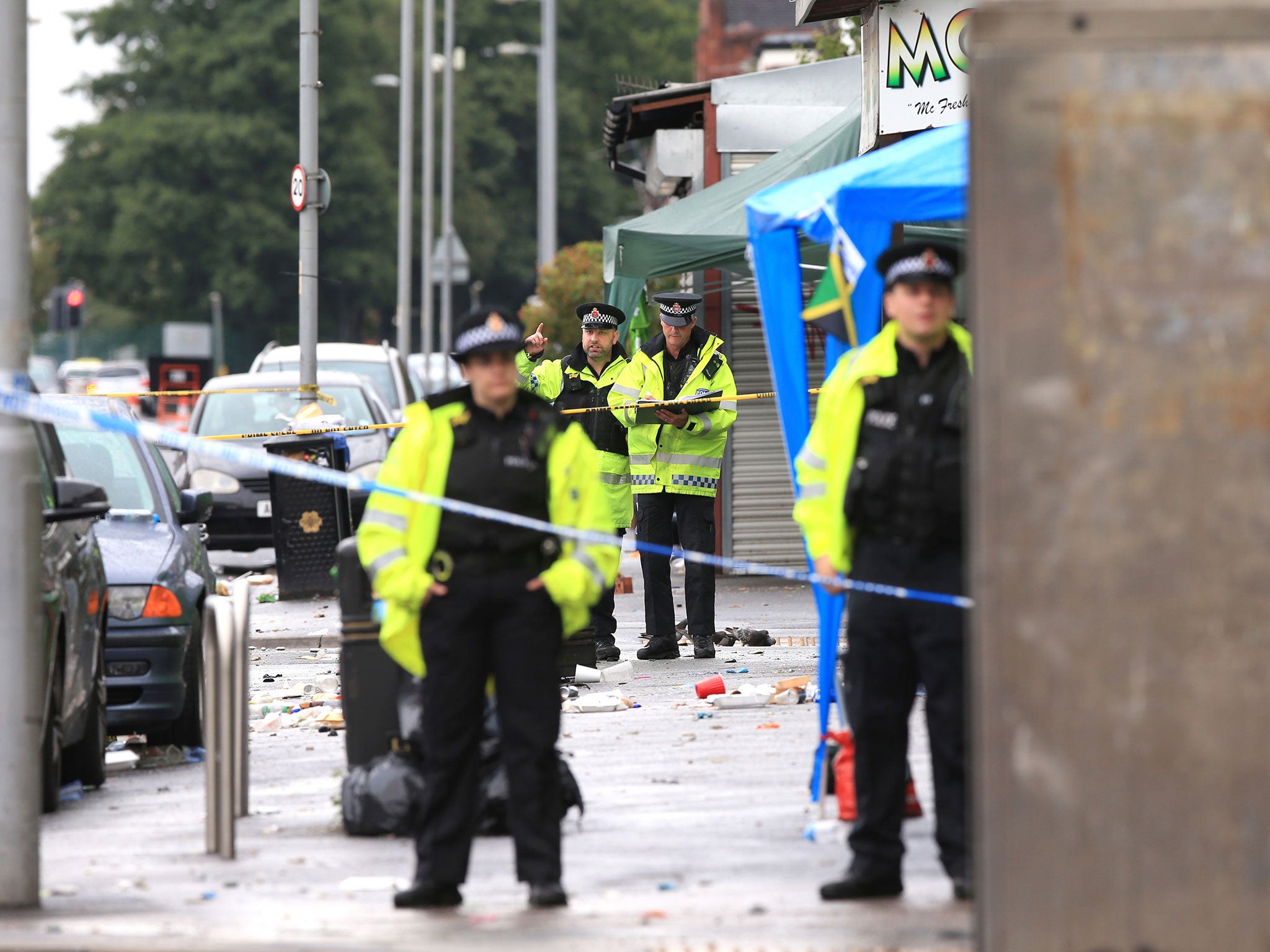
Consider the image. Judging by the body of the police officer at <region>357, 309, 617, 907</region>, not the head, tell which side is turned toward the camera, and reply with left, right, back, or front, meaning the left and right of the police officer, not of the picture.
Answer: front

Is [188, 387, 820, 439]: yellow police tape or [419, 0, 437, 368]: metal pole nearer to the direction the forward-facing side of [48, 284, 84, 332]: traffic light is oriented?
the yellow police tape

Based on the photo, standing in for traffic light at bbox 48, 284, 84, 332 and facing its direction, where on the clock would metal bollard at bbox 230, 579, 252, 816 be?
The metal bollard is roughly at 12 o'clock from the traffic light.

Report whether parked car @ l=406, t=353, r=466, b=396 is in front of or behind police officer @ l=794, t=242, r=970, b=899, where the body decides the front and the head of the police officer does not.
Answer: behind

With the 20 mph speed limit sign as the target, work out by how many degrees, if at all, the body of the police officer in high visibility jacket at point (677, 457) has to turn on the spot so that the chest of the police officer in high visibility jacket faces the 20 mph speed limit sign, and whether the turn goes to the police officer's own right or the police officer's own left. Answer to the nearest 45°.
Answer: approximately 135° to the police officer's own right

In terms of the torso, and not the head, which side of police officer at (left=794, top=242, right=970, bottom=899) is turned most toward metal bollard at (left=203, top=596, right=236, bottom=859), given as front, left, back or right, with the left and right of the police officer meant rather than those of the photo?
right

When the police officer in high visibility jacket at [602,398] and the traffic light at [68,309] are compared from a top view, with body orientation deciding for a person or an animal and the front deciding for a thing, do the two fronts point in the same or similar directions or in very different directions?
same or similar directions

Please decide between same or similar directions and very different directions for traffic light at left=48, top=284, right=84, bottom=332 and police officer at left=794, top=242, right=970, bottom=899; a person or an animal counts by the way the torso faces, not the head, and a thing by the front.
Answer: same or similar directions

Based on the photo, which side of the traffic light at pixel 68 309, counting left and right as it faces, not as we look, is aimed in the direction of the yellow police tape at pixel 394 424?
front

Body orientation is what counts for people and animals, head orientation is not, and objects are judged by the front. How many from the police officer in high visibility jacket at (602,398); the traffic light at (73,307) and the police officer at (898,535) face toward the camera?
3

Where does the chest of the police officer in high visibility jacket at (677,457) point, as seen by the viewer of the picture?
toward the camera

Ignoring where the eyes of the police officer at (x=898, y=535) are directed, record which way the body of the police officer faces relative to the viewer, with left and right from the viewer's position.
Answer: facing the viewer

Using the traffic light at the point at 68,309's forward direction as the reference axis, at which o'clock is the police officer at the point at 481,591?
The police officer is roughly at 12 o'clock from the traffic light.

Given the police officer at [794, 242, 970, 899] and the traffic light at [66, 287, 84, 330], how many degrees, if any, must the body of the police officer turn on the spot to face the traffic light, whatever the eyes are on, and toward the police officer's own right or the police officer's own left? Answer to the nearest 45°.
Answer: approximately 135° to the police officer's own right

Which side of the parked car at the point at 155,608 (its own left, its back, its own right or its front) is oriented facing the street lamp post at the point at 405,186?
back

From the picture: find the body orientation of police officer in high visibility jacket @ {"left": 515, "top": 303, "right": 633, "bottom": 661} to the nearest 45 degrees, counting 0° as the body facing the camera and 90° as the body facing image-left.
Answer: approximately 0°
